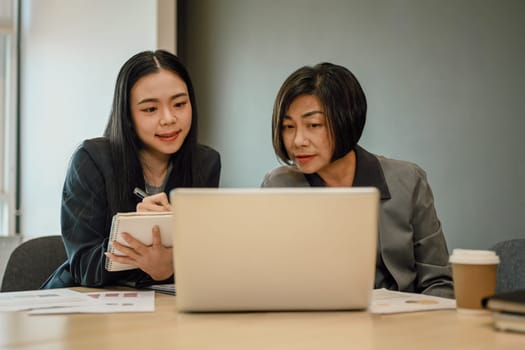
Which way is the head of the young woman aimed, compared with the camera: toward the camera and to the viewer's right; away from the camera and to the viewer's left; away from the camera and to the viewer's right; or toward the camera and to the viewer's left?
toward the camera and to the viewer's right

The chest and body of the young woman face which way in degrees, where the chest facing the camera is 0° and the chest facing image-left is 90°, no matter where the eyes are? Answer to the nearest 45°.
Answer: approximately 315°

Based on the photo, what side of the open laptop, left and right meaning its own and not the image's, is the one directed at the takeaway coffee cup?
right

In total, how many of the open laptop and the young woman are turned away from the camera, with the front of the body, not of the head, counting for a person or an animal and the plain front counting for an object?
1

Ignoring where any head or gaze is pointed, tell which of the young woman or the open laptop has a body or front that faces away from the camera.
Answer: the open laptop

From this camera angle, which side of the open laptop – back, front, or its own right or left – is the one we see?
back
